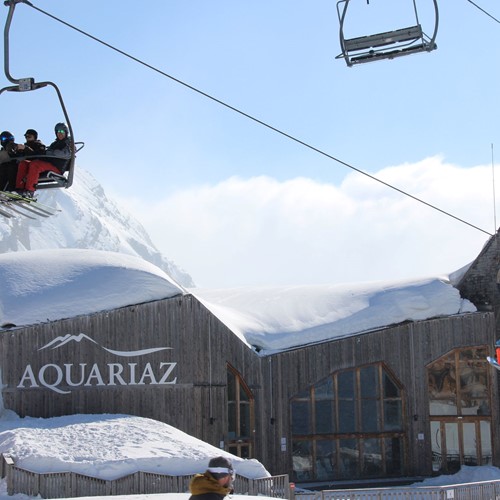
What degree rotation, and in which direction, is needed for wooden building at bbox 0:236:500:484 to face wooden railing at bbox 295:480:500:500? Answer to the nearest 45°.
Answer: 0° — it already faces it

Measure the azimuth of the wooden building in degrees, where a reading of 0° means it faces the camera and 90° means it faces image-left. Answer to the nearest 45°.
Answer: approximately 0°

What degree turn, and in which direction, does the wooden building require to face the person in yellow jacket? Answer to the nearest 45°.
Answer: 0° — it already faces them
